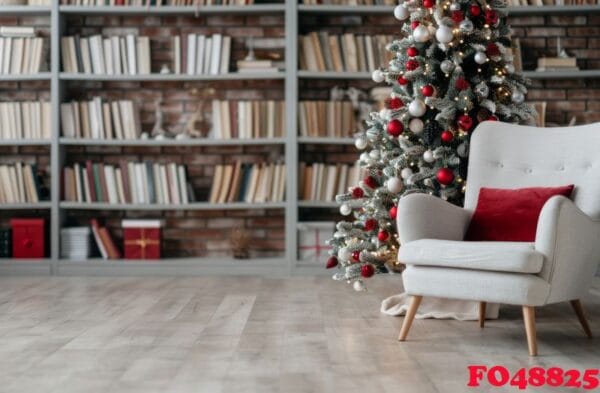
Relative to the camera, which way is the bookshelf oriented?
toward the camera

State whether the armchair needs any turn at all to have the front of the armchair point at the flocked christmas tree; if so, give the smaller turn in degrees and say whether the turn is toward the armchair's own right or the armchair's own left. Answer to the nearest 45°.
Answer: approximately 135° to the armchair's own right

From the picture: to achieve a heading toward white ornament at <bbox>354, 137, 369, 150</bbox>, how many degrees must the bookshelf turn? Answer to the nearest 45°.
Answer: approximately 45° to its left

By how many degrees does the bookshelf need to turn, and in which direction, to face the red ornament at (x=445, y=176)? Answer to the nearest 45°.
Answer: approximately 45° to its left

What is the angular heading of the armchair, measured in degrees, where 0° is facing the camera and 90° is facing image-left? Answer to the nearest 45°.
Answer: approximately 45°
